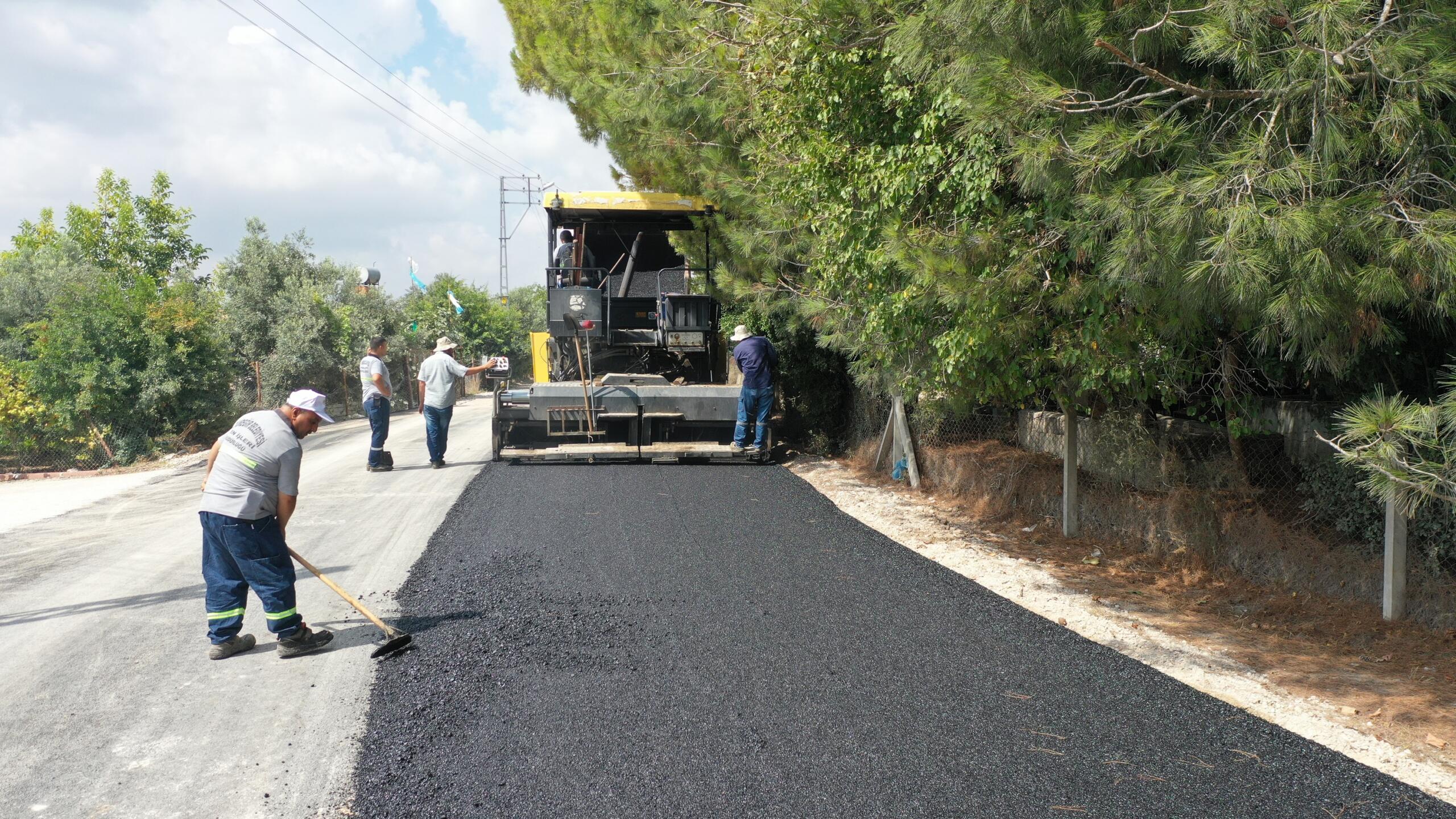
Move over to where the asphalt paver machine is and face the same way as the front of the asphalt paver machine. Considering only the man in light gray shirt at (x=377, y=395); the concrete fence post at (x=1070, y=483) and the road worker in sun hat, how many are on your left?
2

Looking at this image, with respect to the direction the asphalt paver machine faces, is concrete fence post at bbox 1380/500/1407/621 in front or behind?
behind

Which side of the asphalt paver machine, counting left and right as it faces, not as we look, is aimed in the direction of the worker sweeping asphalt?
back

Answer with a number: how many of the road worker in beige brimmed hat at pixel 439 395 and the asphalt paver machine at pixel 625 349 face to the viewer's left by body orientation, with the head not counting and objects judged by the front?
0

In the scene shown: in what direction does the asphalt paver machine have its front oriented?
away from the camera

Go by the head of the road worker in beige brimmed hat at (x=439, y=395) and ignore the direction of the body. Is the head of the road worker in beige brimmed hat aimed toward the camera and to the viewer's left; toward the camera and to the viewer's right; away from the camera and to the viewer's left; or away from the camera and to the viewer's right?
away from the camera and to the viewer's right

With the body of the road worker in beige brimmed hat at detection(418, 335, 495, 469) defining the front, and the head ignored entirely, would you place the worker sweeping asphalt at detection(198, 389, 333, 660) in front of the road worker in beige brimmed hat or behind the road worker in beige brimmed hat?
behind

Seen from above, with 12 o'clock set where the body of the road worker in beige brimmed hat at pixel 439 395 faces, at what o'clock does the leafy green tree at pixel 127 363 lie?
The leafy green tree is roughly at 9 o'clock from the road worker in beige brimmed hat.

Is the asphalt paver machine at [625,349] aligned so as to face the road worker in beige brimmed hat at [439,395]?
no

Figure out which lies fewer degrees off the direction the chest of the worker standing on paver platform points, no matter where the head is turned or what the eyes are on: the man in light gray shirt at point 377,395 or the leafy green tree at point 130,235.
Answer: the leafy green tree

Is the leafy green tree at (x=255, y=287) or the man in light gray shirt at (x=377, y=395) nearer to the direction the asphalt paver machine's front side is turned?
the leafy green tree

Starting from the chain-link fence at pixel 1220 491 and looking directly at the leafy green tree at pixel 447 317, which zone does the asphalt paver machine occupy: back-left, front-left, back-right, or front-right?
front-left
